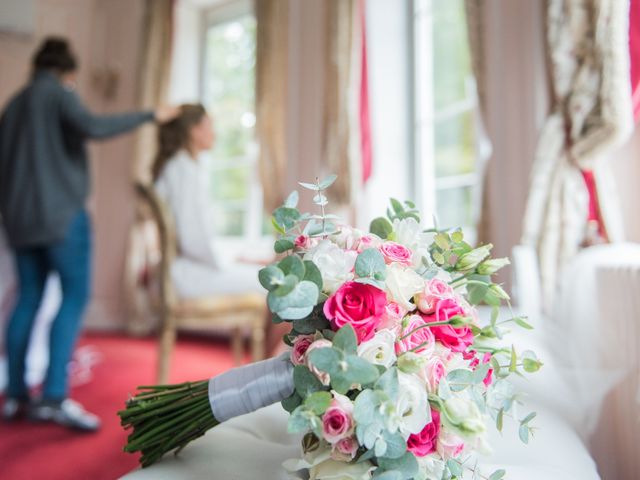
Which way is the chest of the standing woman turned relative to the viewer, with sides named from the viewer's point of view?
facing away from the viewer and to the right of the viewer

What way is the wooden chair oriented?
to the viewer's right

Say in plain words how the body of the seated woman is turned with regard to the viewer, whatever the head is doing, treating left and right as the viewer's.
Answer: facing to the right of the viewer

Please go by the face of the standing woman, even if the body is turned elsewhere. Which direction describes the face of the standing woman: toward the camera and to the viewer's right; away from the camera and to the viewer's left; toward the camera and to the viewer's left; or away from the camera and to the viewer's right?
away from the camera and to the viewer's right

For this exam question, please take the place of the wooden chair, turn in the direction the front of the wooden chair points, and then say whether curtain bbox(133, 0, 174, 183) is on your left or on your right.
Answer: on your left

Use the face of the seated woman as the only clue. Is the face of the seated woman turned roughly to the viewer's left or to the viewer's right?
to the viewer's right

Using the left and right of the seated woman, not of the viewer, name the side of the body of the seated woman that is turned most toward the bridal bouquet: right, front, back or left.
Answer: right

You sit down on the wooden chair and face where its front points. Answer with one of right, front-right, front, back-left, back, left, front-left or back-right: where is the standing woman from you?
back
